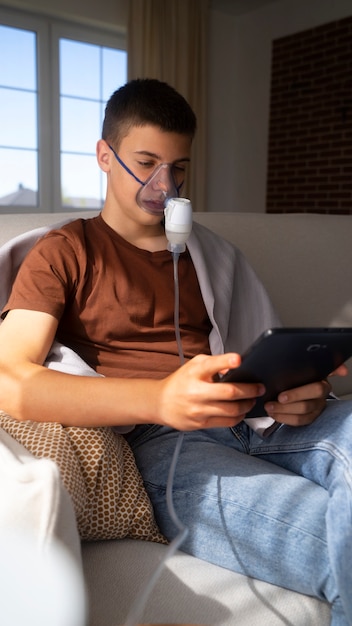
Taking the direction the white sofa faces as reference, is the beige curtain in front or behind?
behind

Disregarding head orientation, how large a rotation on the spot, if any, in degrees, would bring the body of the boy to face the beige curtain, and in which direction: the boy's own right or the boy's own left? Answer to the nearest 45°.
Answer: approximately 135° to the boy's own left

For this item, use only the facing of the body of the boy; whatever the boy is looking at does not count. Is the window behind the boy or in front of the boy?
behind

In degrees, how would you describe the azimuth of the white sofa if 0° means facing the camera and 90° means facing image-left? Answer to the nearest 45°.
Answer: approximately 0°

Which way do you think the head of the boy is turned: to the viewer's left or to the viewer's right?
to the viewer's right

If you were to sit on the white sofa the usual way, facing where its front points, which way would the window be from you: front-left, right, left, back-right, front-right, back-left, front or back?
back
